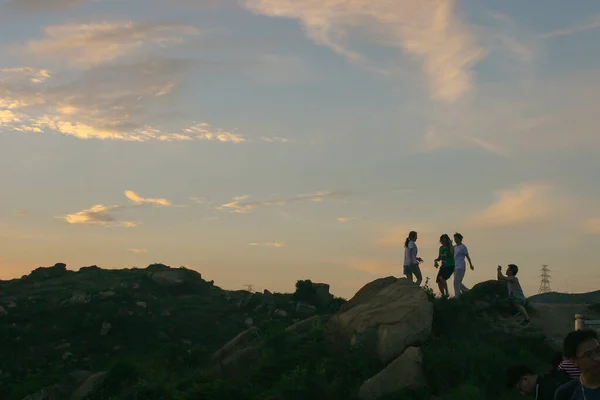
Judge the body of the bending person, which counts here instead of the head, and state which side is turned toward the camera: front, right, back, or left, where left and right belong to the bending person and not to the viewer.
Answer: left

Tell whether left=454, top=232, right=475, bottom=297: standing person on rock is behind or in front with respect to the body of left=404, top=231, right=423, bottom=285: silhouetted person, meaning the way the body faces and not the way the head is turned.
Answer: in front

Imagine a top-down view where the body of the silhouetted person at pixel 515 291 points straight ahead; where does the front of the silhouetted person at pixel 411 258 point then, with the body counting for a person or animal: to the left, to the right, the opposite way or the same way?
the opposite way

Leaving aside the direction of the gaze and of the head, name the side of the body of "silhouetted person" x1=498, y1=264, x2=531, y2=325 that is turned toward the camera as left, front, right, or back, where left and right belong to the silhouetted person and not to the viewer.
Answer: left

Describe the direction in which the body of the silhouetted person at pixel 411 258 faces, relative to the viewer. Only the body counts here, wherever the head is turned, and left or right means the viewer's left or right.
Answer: facing to the right of the viewer

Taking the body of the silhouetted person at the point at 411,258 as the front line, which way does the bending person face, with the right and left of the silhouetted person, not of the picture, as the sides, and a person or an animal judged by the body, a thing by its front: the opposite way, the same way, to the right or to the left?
the opposite way

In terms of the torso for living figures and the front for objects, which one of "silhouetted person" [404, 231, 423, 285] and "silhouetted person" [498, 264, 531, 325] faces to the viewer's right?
"silhouetted person" [404, 231, 423, 285]

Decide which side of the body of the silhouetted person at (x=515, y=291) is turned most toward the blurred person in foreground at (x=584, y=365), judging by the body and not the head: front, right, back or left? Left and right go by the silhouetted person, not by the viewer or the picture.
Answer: left
